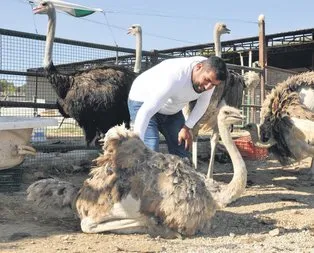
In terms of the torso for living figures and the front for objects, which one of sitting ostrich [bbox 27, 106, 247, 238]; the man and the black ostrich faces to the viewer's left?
the black ostrich

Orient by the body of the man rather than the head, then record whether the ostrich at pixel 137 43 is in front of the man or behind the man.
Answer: behind

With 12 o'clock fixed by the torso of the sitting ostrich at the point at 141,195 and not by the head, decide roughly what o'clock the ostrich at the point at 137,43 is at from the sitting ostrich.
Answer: The ostrich is roughly at 9 o'clock from the sitting ostrich.

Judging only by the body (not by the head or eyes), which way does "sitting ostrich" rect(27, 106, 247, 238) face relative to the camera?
to the viewer's right

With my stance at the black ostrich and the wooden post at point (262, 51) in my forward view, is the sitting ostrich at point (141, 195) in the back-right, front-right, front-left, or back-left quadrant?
back-right

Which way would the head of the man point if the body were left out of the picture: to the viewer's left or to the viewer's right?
to the viewer's right

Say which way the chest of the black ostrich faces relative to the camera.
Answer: to the viewer's left
